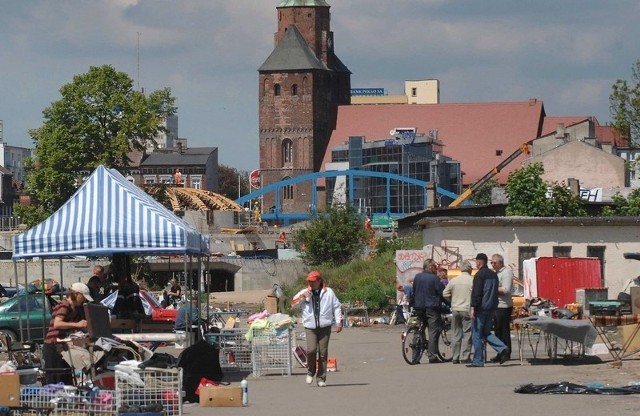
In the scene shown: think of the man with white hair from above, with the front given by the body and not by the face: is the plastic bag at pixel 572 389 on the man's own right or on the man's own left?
on the man's own left

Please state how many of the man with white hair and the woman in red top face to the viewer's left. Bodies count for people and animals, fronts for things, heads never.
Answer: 1

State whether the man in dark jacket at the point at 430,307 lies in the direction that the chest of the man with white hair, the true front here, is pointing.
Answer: yes

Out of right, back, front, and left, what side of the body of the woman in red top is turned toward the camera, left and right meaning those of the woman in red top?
right

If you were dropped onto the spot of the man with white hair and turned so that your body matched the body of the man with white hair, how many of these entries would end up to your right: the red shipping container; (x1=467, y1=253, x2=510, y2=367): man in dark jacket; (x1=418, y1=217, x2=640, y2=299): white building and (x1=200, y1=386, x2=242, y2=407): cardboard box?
2

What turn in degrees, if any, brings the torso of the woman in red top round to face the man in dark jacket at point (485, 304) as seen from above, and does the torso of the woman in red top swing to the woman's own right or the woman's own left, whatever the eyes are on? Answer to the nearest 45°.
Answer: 0° — they already face them

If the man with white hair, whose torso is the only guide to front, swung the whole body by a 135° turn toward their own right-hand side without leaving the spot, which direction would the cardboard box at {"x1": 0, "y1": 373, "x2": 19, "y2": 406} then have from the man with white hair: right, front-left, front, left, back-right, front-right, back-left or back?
back

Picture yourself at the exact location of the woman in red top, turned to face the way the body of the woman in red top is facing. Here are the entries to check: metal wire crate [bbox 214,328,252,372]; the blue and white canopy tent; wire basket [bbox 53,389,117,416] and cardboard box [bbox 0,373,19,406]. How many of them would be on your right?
2

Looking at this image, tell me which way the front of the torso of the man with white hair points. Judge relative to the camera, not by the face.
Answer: to the viewer's left

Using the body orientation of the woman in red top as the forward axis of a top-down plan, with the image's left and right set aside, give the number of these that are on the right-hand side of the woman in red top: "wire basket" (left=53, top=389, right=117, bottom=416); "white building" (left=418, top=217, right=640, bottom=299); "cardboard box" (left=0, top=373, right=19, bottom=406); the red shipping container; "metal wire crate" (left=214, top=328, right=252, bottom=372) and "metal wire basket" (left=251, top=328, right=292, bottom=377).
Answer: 2

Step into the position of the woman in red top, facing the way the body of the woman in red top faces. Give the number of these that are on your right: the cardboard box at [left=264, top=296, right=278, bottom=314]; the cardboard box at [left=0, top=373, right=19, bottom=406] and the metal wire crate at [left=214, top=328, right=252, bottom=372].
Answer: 1

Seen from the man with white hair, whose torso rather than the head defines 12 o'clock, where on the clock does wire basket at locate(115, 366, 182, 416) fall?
The wire basket is roughly at 10 o'clock from the man with white hair.

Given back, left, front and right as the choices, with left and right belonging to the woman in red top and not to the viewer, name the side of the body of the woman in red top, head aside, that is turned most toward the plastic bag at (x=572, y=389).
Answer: front

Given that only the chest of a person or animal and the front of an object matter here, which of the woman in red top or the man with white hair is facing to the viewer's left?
the man with white hair

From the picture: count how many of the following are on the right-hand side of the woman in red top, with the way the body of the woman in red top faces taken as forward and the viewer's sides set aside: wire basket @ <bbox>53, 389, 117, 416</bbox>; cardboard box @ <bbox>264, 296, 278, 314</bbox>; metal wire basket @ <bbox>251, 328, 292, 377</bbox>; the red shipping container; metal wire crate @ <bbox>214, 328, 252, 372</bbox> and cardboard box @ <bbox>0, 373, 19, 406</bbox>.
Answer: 2

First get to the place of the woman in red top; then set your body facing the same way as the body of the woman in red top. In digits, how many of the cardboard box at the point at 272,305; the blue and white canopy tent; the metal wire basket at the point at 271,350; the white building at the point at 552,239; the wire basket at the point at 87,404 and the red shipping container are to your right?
1

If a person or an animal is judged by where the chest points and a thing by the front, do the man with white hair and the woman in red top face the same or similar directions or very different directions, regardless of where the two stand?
very different directions

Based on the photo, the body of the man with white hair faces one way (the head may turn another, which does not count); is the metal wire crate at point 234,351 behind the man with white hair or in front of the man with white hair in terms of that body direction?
in front
